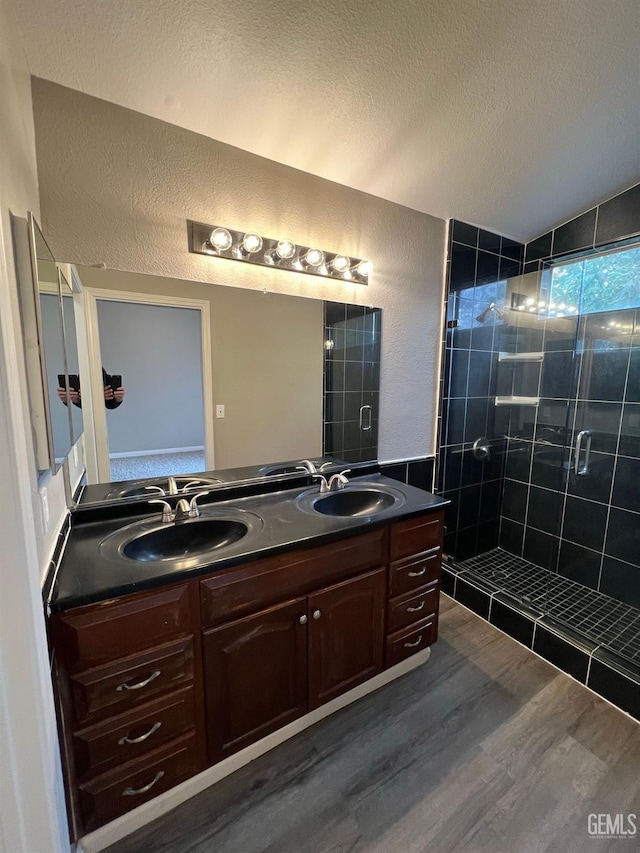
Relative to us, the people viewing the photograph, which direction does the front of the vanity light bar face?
facing the viewer and to the right of the viewer

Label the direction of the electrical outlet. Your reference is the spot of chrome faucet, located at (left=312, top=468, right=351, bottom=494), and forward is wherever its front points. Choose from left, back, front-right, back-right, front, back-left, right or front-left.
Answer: right

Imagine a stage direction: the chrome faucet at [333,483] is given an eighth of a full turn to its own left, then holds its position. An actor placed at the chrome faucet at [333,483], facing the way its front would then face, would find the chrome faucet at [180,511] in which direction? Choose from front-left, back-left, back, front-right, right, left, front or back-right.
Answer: back-right

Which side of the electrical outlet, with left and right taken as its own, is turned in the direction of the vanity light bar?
front

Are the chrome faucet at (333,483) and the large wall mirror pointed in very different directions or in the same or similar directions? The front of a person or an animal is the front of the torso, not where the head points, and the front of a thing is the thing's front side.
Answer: same or similar directions

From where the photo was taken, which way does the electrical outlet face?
to the viewer's right

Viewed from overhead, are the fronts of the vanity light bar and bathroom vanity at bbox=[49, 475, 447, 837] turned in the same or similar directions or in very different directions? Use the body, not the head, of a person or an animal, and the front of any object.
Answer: same or similar directions

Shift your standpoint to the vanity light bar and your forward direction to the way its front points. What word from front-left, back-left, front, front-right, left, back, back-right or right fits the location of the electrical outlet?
right

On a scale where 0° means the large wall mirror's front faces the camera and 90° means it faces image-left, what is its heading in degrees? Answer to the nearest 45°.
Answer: approximately 315°

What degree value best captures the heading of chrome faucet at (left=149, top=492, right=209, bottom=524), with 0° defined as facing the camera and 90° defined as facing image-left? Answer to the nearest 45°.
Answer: approximately 315°
